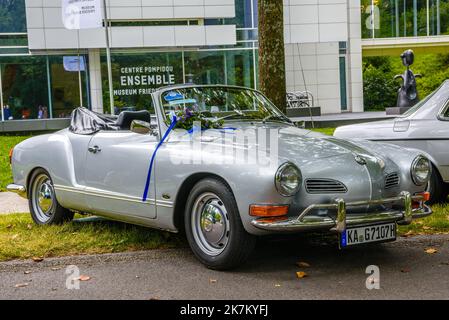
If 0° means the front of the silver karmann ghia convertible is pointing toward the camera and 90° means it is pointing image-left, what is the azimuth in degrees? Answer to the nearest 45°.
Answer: approximately 315°

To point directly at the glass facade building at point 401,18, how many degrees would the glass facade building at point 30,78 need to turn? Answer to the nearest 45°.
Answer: approximately 90° to its left

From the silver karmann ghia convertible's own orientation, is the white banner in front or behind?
behind

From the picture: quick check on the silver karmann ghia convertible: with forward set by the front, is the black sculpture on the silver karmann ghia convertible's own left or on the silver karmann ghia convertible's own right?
on the silver karmann ghia convertible's own left

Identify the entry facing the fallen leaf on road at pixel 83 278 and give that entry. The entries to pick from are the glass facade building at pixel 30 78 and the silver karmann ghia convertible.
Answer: the glass facade building

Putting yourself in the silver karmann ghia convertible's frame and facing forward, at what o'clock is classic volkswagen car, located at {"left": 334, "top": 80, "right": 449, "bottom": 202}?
The classic volkswagen car is roughly at 9 o'clock from the silver karmann ghia convertible.

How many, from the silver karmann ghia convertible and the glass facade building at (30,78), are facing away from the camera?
0
